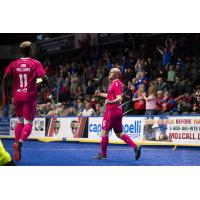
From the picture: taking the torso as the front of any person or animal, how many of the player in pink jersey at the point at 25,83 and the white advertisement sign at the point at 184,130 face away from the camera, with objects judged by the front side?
1

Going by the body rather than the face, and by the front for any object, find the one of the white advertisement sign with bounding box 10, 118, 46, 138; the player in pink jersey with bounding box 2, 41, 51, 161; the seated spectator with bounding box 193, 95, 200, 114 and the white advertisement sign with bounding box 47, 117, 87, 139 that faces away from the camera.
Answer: the player in pink jersey

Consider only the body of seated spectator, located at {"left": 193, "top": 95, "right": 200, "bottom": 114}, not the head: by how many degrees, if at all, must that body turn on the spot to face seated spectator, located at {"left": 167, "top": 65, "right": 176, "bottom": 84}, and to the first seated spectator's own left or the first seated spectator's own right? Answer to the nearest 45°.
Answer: approximately 90° to the first seated spectator's own right

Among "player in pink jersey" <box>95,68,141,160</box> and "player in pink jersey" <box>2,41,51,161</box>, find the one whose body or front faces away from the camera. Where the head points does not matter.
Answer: "player in pink jersey" <box>2,41,51,161</box>

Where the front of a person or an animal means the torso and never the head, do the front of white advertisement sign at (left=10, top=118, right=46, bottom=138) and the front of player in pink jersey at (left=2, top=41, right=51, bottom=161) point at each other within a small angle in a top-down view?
yes

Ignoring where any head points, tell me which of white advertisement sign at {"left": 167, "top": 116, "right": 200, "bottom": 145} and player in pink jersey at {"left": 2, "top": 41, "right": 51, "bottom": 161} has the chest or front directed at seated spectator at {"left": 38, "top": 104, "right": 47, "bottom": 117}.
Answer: the player in pink jersey

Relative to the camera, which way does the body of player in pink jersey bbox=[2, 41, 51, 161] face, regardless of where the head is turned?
away from the camera

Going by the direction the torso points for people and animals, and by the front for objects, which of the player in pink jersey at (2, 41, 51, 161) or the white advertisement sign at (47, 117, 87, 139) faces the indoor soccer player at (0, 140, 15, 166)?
the white advertisement sign

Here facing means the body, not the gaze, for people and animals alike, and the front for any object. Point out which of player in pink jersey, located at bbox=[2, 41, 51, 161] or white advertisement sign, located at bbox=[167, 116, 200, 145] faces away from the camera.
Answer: the player in pink jersey

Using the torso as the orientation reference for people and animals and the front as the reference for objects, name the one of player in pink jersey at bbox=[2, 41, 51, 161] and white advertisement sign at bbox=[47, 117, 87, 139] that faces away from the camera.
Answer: the player in pink jersey

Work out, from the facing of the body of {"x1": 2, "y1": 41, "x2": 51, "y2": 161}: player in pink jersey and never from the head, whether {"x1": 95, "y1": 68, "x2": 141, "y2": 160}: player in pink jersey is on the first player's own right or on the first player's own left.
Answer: on the first player's own right

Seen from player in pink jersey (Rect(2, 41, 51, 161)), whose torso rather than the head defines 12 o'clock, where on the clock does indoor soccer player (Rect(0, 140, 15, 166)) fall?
The indoor soccer player is roughly at 6 o'clock from the player in pink jersey.

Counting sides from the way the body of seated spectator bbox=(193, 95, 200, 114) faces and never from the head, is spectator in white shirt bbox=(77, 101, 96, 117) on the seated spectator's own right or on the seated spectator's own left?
on the seated spectator's own right
